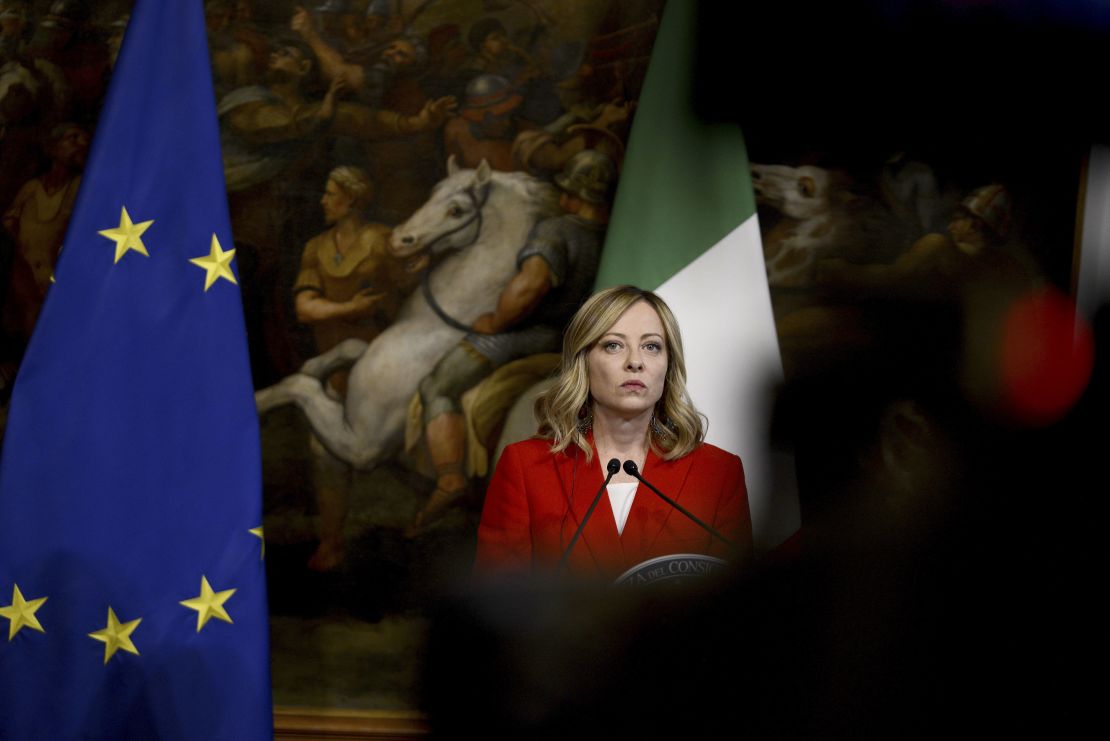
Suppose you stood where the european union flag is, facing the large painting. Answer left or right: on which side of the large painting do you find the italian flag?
right

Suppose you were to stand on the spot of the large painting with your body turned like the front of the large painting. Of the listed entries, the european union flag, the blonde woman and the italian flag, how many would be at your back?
0

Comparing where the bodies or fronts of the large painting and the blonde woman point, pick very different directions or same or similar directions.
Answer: same or similar directions

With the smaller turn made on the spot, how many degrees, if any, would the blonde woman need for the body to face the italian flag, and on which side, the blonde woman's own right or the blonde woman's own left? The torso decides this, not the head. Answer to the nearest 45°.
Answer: approximately 180°

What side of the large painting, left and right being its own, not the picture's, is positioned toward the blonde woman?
front

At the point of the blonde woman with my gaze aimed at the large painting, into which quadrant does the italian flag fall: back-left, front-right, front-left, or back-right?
front-right

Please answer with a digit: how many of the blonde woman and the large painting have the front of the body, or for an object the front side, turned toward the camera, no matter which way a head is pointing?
2

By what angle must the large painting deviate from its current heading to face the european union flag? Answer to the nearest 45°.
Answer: approximately 45° to its right

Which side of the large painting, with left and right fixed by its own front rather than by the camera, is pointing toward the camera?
front

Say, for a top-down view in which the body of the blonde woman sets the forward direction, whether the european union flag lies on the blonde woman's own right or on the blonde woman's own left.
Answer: on the blonde woman's own right

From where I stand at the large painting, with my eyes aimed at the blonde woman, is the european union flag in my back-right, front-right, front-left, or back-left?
front-right

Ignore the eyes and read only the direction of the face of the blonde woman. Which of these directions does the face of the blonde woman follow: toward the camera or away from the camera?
toward the camera

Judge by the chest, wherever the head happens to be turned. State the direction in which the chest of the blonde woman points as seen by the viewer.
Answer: toward the camera

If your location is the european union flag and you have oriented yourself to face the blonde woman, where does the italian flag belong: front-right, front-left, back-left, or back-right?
front-left
